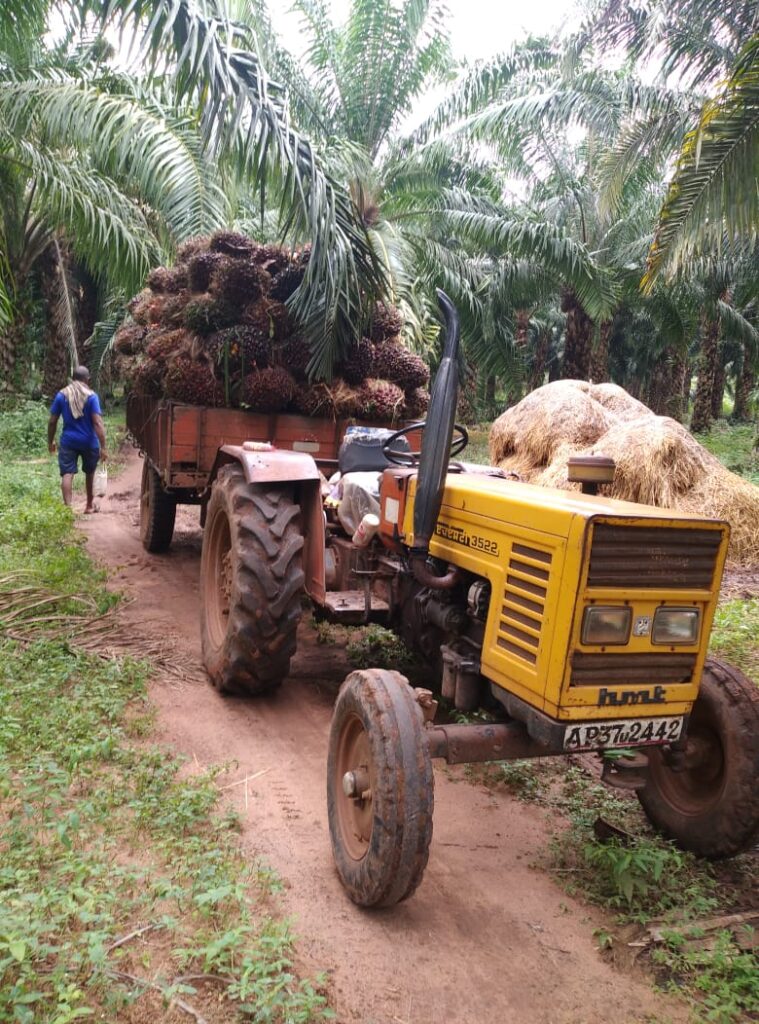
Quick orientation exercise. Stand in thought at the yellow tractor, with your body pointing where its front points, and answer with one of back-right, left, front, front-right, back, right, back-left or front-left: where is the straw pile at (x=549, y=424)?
back-left

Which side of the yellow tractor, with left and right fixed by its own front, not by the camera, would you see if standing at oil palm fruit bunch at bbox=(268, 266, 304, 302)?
back

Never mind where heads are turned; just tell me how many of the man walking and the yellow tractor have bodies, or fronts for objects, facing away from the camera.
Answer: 1

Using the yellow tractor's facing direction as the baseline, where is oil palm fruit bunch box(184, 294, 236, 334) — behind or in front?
behind

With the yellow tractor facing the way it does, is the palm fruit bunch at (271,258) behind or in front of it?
behind

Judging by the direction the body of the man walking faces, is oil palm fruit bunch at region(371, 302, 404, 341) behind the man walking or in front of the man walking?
behind

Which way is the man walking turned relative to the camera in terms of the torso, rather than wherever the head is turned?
away from the camera

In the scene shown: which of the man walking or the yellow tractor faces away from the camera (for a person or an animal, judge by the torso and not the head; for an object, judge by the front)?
the man walking

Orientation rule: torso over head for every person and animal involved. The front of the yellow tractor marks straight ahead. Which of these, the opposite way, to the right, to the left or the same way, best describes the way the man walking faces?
the opposite way

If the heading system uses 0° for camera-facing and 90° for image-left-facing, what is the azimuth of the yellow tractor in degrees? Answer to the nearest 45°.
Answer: approximately 315°

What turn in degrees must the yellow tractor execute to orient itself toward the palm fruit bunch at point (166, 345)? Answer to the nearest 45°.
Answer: approximately 180°

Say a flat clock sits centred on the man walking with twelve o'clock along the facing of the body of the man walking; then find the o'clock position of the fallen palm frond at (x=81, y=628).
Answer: The fallen palm frond is roughly at 6 o'clock from the man walking.

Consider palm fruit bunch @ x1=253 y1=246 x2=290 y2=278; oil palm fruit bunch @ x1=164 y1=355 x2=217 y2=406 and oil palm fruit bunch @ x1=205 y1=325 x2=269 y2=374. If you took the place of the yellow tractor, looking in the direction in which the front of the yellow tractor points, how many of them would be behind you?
3

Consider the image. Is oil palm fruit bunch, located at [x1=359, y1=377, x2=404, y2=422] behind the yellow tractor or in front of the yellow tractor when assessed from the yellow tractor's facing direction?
behind
